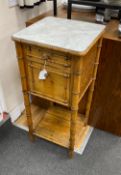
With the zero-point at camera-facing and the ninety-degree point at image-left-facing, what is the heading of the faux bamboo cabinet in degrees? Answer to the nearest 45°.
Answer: approximately 45°
